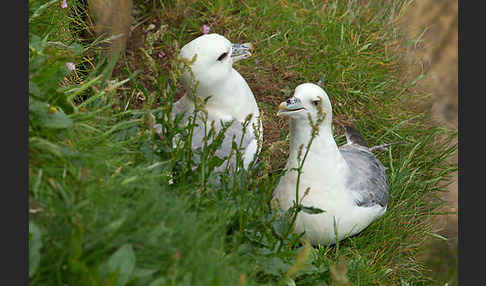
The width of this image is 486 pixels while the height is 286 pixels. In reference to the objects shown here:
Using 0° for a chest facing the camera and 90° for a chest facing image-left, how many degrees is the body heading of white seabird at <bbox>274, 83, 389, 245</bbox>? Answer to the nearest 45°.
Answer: approximately 45°

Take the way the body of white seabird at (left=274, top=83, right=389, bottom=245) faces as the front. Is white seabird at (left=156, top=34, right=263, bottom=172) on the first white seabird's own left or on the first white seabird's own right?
on the first white seabird's own right

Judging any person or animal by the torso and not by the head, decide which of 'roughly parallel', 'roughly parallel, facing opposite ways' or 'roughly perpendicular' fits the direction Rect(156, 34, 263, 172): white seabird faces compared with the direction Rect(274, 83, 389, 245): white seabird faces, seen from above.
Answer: roughly perpendicular

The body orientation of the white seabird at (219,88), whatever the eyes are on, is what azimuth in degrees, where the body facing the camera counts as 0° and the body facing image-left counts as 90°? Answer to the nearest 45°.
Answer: approximately 315°

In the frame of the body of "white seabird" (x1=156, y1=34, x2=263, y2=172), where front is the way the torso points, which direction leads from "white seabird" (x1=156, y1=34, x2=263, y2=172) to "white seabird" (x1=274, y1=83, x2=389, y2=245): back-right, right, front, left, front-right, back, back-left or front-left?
front

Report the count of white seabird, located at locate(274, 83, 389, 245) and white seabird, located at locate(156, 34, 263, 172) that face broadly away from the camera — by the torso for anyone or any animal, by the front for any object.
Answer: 0
